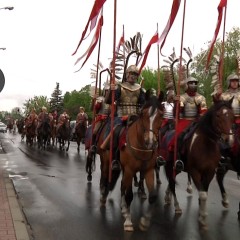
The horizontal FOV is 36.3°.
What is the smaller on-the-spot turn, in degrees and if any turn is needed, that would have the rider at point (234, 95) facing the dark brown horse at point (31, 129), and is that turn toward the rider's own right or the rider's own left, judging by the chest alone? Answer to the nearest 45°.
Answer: approximately 135° to the rider's own right

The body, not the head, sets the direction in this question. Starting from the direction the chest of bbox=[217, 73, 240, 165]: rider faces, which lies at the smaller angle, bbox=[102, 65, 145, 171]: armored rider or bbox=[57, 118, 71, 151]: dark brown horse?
the armored rider

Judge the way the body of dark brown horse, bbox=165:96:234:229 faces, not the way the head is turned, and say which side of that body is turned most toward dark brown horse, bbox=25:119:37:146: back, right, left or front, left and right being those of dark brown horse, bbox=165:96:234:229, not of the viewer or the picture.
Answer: back

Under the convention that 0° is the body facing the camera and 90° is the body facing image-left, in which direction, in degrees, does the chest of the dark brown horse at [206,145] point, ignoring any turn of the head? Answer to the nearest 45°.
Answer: approximately 315°

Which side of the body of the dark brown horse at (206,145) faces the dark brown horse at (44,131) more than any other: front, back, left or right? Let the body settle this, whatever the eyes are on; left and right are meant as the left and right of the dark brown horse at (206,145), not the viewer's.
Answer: back

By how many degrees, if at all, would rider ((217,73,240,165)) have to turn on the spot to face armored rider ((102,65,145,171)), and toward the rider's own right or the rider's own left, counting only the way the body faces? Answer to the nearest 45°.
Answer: approximately 45° to the rider's own right

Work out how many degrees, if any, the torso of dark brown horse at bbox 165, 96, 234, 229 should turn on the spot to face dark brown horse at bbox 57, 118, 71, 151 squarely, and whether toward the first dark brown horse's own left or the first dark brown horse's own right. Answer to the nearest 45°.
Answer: approximately 180°

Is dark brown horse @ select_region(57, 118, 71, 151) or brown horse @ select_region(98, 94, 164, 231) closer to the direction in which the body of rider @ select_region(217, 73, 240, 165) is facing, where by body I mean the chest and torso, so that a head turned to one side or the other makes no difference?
the brown horse

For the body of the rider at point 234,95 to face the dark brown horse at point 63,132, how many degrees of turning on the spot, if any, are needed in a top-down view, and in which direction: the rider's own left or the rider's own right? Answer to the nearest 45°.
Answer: approximately 135° to the rider's own right
